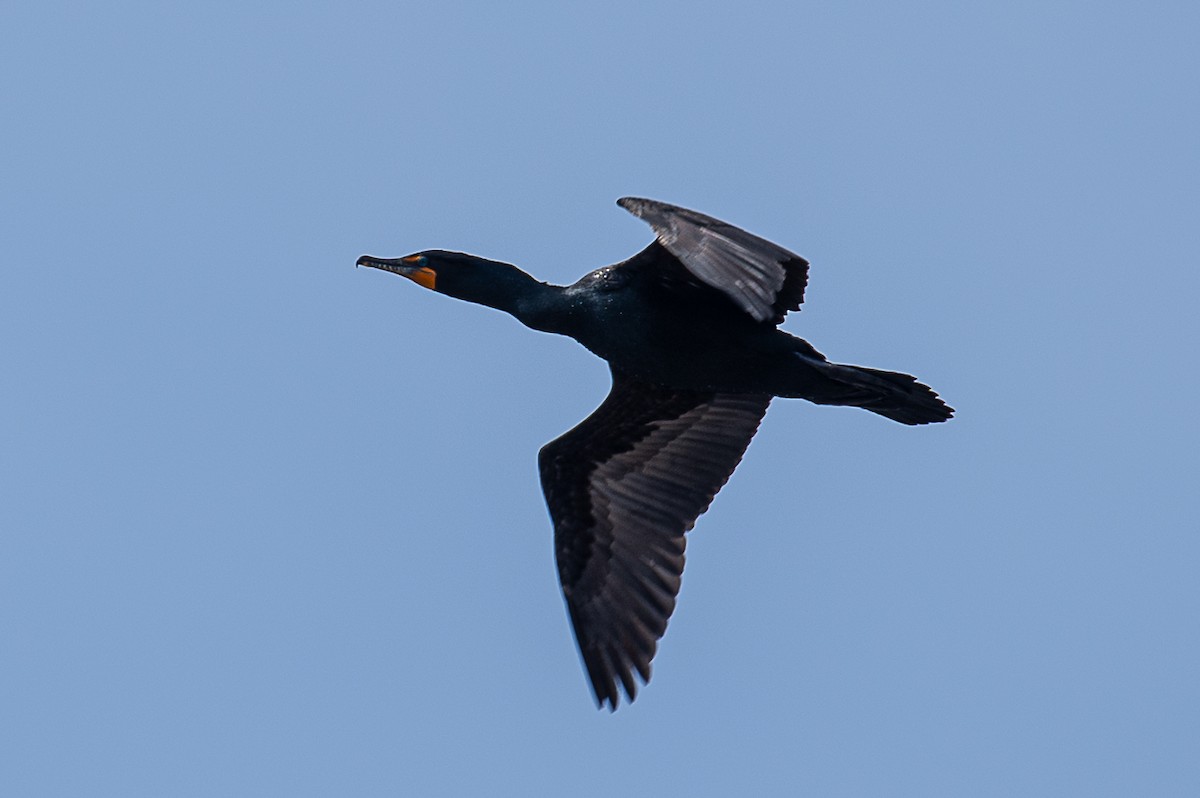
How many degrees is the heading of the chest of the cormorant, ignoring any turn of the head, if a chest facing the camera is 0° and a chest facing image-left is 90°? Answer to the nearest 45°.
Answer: approximately 90°
